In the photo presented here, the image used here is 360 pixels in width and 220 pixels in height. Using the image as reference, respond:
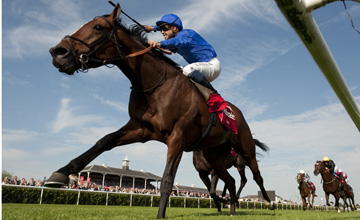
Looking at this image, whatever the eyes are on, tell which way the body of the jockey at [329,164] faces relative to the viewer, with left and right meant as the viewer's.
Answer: facing the viewer and to the left of the viewer

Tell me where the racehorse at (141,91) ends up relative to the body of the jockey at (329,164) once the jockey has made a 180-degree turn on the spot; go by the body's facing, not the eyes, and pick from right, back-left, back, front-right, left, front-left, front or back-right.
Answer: back-right

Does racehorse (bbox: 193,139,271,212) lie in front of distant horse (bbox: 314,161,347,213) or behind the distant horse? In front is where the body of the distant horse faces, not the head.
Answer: in front

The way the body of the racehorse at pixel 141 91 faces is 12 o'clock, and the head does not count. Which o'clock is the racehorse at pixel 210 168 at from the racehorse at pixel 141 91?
the racehorse at pixel 210 168 is roughly at 5 o'clock from the racehorse at pixel 141 91.

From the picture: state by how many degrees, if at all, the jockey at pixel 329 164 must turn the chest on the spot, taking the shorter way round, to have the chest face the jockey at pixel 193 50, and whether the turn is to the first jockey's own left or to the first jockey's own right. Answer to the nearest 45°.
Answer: approximately 45° to the first jockey's own left

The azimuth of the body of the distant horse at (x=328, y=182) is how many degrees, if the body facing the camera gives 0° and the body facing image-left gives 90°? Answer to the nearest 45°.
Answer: approximately 45°

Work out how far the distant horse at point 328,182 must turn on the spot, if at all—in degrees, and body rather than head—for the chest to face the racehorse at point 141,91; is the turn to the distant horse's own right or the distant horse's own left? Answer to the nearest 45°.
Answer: approximately 45° to the distant horse's own left

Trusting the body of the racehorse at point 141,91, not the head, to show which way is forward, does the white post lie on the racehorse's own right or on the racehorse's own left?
on the racehorse's own left

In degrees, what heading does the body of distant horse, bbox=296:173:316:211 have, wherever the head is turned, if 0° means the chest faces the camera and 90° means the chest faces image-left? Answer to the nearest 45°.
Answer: approximately 45°
